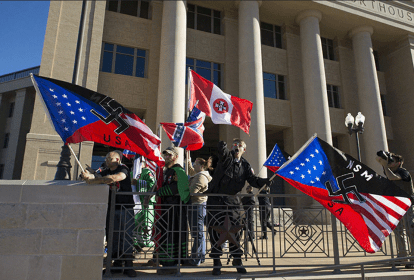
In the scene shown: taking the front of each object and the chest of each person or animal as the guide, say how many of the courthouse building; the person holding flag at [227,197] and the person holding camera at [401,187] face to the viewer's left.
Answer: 1

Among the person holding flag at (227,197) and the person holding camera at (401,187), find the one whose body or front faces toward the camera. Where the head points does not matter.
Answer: the person holding flag at (227,197)

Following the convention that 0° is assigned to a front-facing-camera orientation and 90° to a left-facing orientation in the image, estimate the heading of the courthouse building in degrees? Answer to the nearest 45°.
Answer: approximately 315°

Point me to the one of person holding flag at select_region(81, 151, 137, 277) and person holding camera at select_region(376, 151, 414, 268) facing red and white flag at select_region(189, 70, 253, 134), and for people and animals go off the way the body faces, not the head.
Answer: person holding camera at select_region(376, 151, 414, 268)

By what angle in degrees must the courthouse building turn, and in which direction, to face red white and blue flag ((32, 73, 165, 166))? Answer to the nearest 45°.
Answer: approximately 45° to its right

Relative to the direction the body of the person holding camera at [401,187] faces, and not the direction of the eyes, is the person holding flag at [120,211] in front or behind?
in front

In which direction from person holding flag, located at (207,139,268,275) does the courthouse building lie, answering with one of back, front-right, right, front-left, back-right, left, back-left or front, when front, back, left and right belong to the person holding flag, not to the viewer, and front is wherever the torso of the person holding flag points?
back

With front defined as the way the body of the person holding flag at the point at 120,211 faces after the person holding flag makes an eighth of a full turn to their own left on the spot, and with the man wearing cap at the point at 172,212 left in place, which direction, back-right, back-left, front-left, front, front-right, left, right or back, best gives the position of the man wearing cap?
left

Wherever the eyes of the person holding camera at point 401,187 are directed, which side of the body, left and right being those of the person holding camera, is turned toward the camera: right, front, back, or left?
left

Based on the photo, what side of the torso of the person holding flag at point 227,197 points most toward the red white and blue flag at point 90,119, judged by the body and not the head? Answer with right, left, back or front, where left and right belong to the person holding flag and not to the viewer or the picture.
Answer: right

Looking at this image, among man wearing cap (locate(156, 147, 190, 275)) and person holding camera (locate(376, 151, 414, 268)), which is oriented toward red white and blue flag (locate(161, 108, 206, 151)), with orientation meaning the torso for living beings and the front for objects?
the person holding camera

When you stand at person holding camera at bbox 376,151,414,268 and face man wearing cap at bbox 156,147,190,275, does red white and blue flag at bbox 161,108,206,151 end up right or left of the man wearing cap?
right

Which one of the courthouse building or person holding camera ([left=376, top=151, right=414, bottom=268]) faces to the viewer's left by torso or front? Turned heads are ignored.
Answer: the person holding camera
